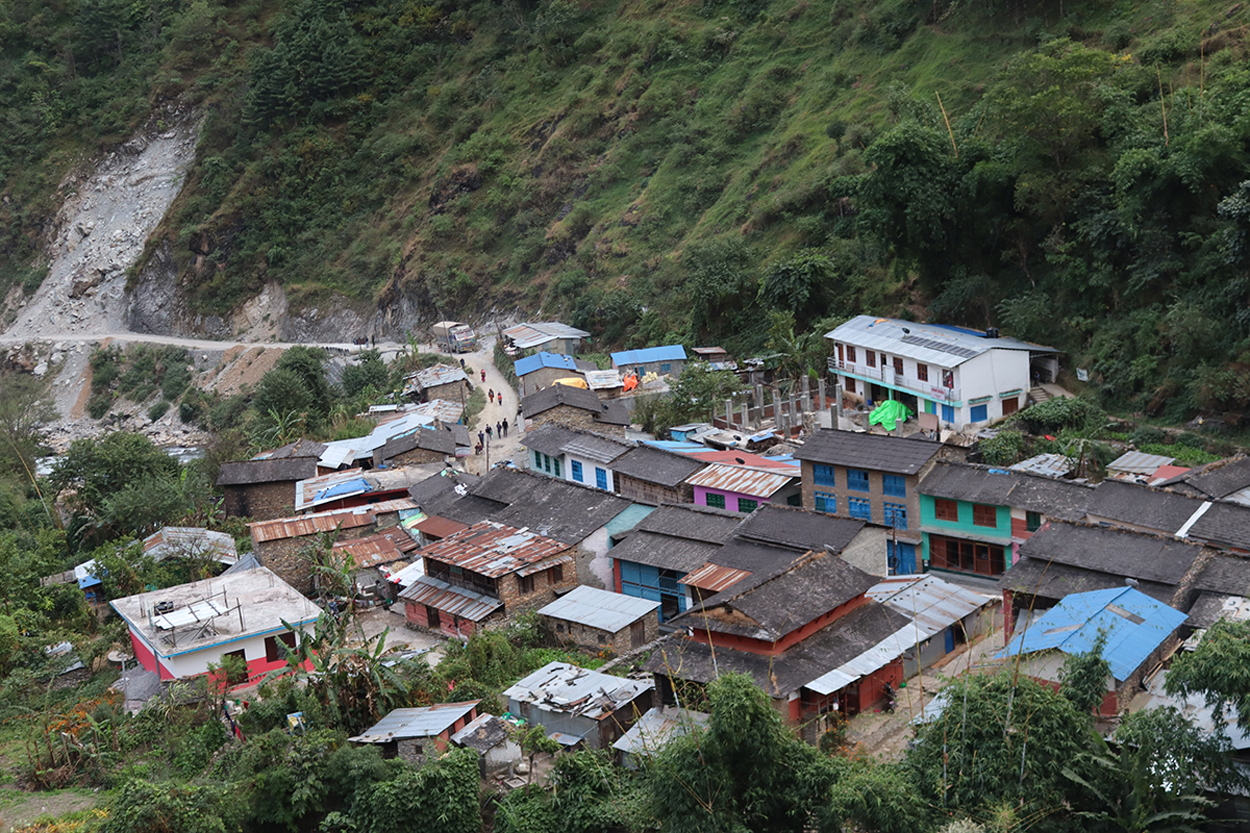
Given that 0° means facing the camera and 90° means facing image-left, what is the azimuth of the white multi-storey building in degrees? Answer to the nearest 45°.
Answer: approximately 45°

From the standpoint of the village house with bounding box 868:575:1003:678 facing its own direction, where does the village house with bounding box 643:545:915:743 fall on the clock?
the village house with bounding box 643:545:915:743 is roughly at 3 o'clock from the village house with bounding box 868:575:1003:678.

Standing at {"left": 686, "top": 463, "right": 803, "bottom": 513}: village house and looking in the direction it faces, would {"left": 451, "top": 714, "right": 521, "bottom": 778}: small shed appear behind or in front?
in front

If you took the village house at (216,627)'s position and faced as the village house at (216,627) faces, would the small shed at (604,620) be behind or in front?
in front

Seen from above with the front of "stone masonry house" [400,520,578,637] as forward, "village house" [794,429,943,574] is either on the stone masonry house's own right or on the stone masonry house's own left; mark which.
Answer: on the stone masonry house's own left

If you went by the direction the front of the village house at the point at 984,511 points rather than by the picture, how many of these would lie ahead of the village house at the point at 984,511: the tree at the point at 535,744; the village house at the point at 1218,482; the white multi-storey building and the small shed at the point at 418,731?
2

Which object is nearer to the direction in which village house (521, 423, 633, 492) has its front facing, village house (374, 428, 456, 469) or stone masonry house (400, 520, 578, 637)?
the stone masonry house

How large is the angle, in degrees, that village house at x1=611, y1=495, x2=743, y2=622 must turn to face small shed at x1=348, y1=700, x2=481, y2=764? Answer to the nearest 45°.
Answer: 0° — it already faces it

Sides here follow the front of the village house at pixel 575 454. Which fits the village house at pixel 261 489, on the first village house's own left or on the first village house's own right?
on the first village house's own right

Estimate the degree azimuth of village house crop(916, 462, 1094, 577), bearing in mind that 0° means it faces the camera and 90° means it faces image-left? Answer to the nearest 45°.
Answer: approximately 45°

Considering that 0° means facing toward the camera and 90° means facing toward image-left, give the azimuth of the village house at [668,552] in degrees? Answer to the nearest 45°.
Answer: approximately 45°

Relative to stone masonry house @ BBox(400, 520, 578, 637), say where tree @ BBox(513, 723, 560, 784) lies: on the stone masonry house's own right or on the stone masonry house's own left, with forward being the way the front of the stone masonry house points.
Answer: on the stone masonry house's own left
